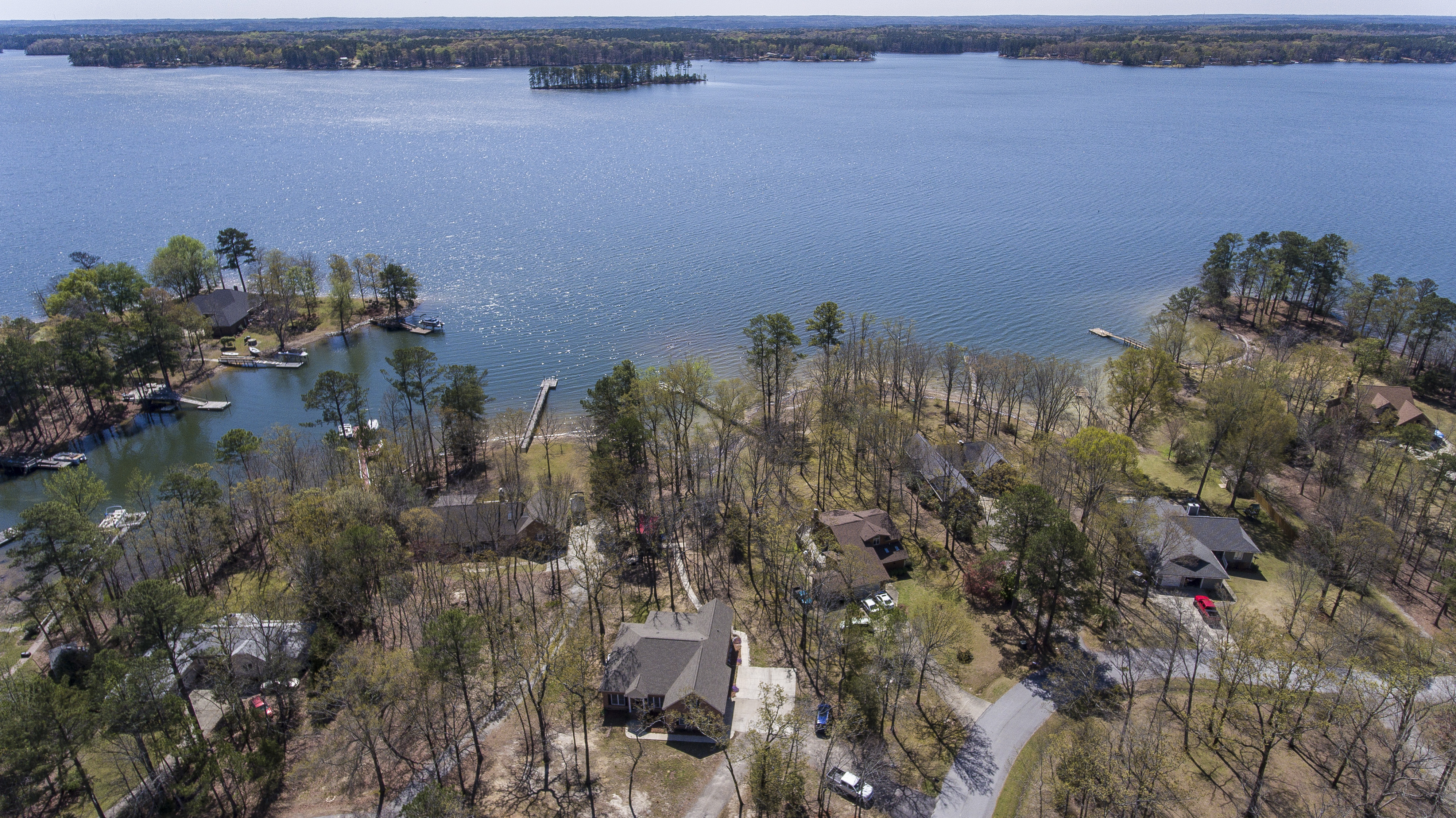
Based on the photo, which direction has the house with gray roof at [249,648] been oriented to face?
toward the camera

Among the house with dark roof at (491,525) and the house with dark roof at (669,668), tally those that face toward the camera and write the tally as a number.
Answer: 2

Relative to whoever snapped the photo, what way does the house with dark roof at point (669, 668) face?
facing the viewer

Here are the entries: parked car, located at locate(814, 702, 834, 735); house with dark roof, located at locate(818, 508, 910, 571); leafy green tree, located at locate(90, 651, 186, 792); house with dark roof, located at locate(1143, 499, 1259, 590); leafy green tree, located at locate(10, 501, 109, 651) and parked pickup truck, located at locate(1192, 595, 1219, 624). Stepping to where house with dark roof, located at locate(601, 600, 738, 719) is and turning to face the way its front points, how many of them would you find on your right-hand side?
2

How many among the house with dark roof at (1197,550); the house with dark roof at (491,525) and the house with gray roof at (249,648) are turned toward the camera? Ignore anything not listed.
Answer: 3

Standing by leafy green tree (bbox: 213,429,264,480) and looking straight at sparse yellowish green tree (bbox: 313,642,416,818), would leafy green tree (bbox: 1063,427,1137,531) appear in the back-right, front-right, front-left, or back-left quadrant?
front-left

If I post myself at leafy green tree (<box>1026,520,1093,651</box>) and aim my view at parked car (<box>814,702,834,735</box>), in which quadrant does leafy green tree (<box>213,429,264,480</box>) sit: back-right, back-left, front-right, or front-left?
front-right

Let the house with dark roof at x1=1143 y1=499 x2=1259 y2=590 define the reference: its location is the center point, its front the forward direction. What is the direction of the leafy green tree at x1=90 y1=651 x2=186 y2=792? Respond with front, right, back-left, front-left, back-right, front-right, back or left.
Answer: front-right

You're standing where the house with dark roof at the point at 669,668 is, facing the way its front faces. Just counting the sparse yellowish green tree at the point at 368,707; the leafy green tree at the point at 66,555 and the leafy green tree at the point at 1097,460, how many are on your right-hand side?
2

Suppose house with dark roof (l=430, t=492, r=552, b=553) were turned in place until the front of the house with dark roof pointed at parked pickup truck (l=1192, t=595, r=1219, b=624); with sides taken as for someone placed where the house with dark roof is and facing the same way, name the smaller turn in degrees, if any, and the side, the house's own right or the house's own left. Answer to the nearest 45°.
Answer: approximately 45° to the house's own left

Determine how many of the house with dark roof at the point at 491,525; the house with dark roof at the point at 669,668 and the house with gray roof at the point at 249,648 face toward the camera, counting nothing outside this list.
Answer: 3

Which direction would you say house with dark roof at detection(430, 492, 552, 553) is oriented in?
toward the camera

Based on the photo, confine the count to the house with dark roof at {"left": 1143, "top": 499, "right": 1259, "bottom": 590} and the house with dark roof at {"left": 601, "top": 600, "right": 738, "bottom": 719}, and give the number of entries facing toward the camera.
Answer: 2

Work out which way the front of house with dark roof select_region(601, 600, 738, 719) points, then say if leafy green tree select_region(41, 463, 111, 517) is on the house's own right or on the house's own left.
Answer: on the house's own right

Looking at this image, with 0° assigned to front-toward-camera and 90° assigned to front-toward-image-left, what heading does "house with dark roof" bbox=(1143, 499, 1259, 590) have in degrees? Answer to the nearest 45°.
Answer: approximately 0°
